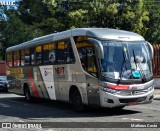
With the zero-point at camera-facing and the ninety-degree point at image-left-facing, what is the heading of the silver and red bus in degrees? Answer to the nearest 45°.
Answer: approximately 315°

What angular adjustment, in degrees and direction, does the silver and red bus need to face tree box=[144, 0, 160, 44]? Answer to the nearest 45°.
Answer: approximately 135° to its left
